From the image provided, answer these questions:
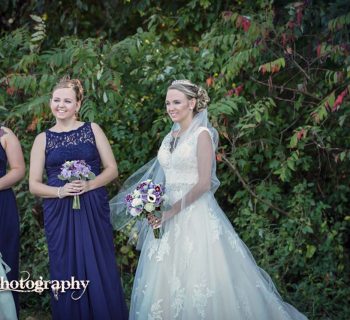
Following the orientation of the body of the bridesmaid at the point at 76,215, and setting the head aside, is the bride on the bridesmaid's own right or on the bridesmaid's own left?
on the bridesmaid's own left

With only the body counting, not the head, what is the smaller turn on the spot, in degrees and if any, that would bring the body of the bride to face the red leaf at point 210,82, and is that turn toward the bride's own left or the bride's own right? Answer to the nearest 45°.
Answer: approximately 135° to the bride's own right

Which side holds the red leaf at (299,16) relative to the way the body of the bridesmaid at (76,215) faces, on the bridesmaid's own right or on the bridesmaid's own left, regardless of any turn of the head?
on the bridesmaid's own left

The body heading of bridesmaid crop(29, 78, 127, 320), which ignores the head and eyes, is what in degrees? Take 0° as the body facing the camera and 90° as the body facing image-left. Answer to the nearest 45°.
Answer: approximately 0°

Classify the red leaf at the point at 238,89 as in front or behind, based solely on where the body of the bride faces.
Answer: behind

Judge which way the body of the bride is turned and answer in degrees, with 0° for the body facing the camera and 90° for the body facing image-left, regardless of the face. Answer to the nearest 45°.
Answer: approximately 45°

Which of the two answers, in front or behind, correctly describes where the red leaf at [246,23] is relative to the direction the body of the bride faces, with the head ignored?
behind
